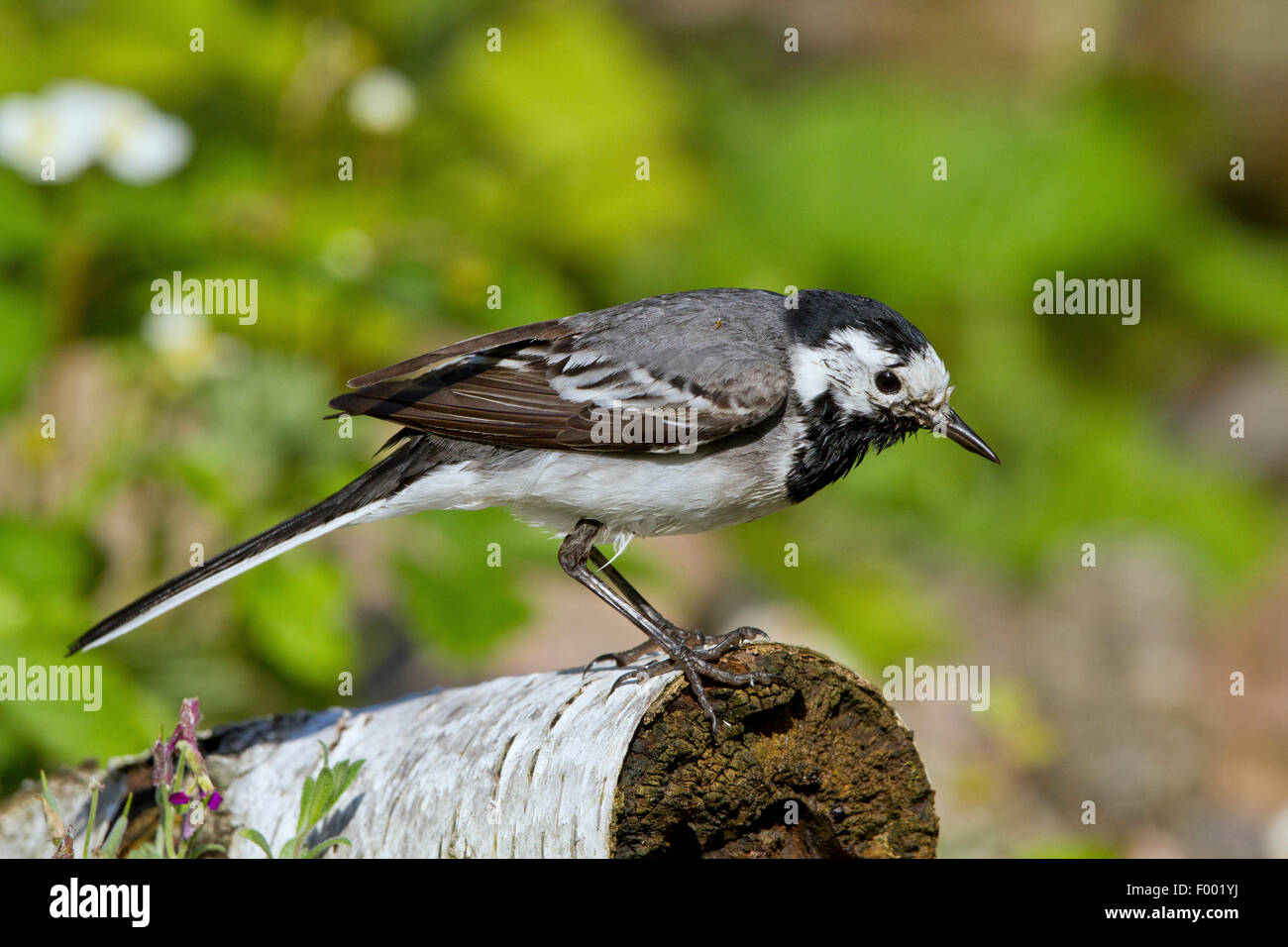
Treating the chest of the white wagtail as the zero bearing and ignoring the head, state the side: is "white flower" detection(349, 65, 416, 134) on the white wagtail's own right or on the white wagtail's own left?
on the white wagtail's own left

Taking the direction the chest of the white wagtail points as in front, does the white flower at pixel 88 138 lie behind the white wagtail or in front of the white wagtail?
behind

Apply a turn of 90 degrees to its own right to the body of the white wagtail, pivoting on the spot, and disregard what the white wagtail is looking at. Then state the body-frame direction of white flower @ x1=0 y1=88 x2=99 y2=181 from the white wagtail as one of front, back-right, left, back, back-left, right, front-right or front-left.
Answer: back-right

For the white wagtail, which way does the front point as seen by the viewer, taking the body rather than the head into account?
to the viewer's right

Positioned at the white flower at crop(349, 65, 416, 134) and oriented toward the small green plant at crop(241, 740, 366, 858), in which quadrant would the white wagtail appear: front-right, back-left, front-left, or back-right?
front-left
